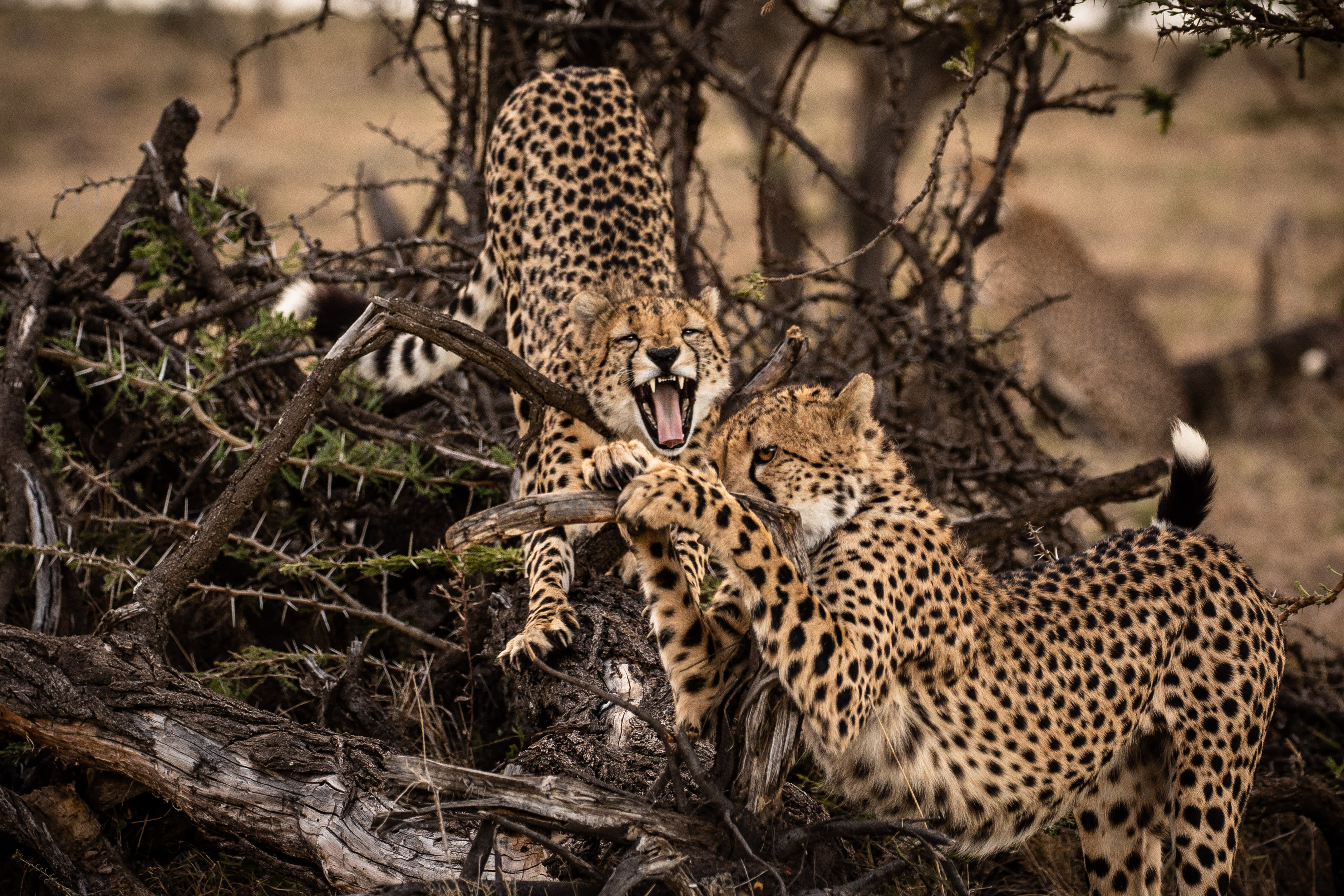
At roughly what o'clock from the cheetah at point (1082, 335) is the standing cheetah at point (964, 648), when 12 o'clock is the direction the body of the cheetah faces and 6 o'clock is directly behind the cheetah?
The standing cheetah is roughly at 9 o'clock from the cheetah.

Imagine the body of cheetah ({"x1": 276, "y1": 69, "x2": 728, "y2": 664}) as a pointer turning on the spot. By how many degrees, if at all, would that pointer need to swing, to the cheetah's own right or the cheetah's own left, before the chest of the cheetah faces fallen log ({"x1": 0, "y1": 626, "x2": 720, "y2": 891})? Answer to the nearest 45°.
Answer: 0° — it already faces it

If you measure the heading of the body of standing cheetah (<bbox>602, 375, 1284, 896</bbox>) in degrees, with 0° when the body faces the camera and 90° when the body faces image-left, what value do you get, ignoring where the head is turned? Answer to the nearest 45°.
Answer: approximately 90°

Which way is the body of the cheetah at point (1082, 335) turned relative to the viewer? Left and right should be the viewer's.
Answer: facing to the left of the viewer

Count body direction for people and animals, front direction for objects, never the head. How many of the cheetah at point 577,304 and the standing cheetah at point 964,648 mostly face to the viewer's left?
1

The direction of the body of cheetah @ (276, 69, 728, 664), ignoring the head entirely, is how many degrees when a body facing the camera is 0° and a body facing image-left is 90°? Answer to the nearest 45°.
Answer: approximately 0°

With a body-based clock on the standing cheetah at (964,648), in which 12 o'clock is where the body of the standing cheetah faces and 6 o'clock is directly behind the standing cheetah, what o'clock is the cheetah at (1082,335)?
The cheetah is roughly at 3 o'clock from the standing cheetah.

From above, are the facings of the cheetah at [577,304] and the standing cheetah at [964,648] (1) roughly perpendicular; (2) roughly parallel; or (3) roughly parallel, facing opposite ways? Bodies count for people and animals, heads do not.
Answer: roughly perpendicular

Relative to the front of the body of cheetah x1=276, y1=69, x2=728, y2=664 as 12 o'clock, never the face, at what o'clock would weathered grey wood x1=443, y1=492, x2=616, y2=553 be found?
The weathered grey wood is roughly at 12 o'clock from the cheetah.

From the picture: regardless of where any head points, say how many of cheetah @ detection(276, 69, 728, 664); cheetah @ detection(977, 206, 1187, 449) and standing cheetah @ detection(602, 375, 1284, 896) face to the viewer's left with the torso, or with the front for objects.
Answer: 2
